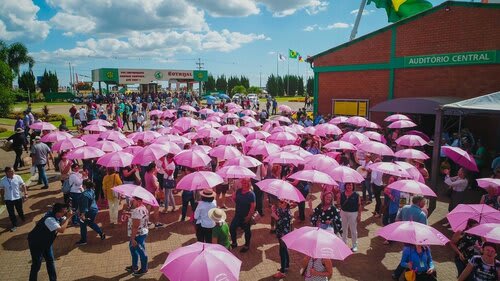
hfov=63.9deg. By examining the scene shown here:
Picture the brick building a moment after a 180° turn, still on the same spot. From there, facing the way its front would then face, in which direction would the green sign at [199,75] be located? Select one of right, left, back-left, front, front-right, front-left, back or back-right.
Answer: left

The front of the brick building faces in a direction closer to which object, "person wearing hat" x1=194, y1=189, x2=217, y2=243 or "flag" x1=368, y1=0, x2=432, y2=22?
the person wearing hat

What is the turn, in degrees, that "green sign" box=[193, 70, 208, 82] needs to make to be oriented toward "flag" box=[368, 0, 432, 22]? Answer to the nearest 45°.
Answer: approximately 45° to its left

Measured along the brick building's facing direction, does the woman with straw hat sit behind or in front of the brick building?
in front

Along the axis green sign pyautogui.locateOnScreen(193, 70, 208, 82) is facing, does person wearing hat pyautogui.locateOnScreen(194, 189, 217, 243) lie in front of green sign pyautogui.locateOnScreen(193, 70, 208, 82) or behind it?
in front

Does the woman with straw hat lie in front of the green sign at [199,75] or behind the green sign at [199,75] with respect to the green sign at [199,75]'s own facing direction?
in front

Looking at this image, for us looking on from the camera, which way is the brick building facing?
facing the viewer and to the left of the viewer

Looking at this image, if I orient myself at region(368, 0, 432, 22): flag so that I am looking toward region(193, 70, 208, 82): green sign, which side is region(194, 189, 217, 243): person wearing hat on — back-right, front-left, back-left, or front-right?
back-left

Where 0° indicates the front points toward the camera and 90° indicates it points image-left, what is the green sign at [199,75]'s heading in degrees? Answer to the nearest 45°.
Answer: approximately 0°
